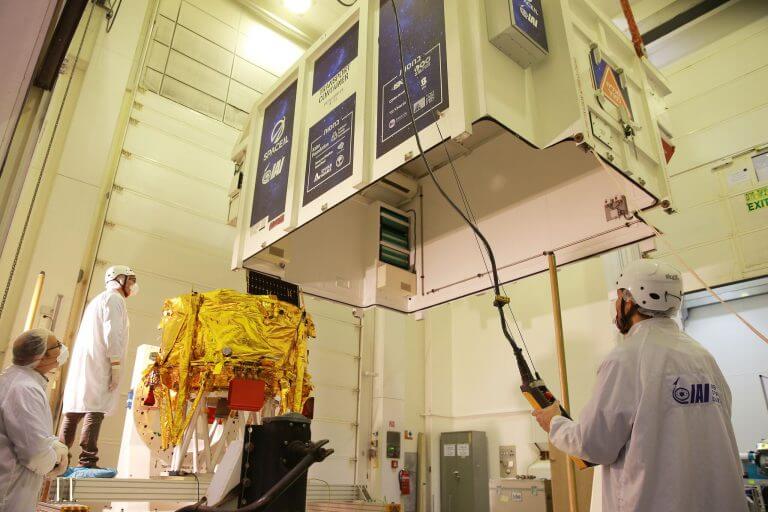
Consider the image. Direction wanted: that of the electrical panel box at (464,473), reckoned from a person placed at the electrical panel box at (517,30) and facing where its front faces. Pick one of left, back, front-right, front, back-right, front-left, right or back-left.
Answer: back-left

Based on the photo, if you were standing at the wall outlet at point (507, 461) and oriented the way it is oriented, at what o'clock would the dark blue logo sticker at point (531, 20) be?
The dark blue logo sticker is roughly at 12 o'clock from the wall outlet.

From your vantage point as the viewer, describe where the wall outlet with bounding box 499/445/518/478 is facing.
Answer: facing the viewer

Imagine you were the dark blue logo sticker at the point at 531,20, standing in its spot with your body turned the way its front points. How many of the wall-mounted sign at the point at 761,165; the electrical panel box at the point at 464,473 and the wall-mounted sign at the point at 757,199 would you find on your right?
0

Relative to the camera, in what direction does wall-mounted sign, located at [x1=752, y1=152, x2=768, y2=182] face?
facing the viewer and to the left of the viewer

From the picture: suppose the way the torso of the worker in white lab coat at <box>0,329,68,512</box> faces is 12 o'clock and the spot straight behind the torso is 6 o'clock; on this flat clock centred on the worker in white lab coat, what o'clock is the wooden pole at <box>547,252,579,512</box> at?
The wooden pole is roughly at 1 o'clock from the worker in white lab coat.

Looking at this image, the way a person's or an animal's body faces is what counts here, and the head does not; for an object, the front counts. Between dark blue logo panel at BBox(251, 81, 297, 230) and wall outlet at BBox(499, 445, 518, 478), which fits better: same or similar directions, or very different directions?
same or similar directions

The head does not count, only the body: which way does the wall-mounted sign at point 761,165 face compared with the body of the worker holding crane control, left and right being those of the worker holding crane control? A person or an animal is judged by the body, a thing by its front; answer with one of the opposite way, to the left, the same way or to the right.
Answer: to the left

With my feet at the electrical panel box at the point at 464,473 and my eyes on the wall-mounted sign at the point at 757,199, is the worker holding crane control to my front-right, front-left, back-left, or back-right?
front-right

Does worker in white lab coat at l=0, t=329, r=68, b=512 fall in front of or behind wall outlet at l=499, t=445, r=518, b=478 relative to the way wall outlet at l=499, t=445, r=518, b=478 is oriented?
in front

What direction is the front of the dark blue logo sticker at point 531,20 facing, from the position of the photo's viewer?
facing the viewer and to the right of the viewer

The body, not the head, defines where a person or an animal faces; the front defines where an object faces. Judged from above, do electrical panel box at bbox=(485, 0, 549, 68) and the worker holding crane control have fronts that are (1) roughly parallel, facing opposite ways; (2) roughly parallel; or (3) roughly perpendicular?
roughly parallel, facing opposite ways

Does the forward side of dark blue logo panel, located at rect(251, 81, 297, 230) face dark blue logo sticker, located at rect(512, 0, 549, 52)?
no

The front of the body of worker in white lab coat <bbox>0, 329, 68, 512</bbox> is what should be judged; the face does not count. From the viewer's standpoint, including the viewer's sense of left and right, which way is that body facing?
facing to the right of the viewer

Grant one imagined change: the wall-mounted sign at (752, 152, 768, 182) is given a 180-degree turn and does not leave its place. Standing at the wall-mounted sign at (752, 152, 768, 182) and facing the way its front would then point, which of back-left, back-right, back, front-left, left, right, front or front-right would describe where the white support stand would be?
back

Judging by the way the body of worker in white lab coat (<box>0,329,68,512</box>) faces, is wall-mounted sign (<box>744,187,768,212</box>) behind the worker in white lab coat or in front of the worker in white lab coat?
in front
